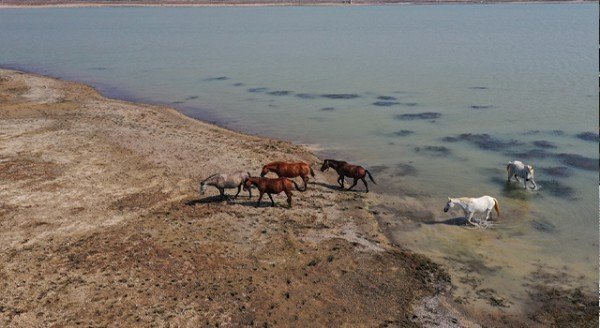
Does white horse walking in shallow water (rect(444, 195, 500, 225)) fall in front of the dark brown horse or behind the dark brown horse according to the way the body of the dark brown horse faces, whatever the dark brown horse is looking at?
behind

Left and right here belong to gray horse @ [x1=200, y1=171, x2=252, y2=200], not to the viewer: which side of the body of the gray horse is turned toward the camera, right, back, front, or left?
left

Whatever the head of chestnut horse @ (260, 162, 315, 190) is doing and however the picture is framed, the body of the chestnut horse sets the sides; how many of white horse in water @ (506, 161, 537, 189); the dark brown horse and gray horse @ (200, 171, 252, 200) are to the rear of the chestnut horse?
2

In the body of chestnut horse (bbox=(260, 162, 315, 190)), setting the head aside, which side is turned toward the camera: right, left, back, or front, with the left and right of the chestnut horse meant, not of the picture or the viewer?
left

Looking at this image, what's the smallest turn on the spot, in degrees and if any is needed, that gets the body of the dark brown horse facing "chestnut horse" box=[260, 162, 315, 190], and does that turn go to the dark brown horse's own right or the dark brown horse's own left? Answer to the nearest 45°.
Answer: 0° — it already faces it

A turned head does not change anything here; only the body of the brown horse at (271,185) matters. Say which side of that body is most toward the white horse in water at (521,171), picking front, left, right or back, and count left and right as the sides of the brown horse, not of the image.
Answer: back

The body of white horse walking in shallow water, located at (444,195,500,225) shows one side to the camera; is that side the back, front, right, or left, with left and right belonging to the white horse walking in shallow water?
left

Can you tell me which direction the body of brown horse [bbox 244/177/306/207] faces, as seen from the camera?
to the viewer's left

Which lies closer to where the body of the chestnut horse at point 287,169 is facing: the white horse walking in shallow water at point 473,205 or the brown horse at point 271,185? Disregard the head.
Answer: the brown horse

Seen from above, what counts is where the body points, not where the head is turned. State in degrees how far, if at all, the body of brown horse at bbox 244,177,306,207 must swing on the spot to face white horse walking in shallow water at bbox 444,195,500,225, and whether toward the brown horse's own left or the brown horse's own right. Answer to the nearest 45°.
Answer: approximately 180°

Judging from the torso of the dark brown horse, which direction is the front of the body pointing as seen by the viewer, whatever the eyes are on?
to the viewer's left

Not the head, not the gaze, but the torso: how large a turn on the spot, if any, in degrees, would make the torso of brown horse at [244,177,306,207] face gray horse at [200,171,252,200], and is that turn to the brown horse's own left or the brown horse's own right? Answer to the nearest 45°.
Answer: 0° — it already faces it
